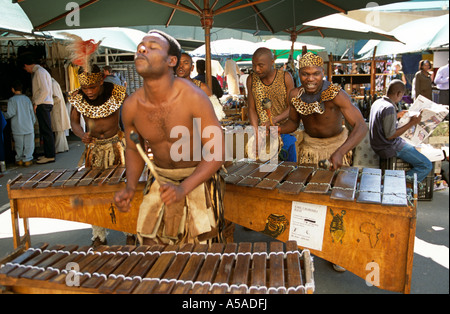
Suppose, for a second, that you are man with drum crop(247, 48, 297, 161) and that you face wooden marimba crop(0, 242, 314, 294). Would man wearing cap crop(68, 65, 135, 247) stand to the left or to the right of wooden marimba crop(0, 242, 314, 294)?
right

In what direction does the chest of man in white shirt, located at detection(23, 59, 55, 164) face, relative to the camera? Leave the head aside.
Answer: to the viewer's left

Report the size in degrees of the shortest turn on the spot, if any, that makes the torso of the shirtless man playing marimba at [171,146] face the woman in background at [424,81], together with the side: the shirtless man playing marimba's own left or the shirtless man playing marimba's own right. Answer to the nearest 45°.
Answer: approximately 180°

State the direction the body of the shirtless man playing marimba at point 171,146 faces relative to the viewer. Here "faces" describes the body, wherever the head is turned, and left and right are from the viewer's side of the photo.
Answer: facing the viewer and to the left of the viewer
